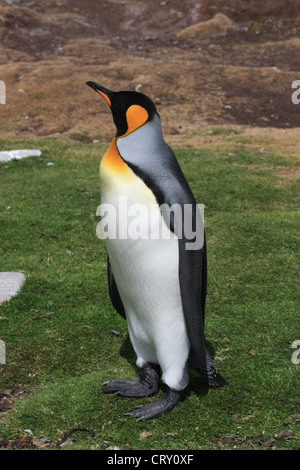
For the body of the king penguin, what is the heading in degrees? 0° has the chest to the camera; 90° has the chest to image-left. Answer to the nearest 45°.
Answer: approximately 45°

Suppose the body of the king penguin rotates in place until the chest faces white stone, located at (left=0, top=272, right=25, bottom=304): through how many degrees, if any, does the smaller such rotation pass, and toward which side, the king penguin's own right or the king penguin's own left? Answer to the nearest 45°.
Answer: approximately 90° to the king penguin's own right

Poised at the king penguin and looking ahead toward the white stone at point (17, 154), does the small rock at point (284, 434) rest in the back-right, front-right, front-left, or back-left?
back-right

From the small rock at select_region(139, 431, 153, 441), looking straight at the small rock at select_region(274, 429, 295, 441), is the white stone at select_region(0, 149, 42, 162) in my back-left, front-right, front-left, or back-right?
back-left

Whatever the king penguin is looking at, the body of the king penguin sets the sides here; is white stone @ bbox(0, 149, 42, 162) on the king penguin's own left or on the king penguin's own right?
on the king penguin's own right

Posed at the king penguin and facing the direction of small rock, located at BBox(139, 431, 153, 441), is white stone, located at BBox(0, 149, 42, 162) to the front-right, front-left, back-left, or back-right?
back-right

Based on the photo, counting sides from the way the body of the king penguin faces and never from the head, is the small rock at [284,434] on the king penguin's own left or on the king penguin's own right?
on the king penguin's own left
